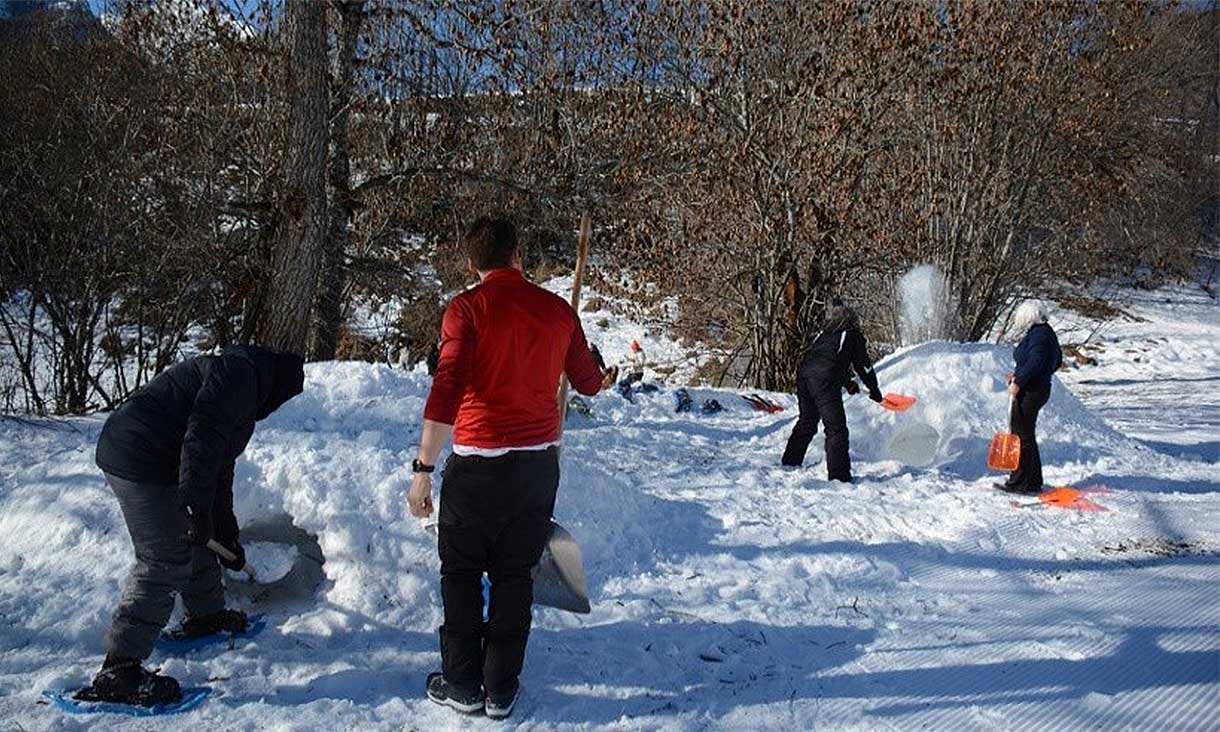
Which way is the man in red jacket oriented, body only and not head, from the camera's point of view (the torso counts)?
away from the camera

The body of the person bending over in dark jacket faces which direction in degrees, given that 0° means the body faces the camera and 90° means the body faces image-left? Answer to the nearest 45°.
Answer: approximately 270°

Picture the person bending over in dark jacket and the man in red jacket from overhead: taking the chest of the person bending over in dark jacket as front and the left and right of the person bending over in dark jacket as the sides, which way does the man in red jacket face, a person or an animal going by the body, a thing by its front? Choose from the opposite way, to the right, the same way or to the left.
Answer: to the left

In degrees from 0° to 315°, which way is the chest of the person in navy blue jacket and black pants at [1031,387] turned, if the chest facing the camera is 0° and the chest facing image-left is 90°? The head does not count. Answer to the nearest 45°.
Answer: approximately 90°

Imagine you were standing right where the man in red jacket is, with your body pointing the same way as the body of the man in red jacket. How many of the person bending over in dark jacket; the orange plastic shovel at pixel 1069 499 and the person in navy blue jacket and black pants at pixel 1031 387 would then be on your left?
1

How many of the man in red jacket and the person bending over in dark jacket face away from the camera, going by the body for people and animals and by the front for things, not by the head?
1

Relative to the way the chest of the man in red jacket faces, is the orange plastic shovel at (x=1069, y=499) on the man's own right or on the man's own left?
on the man's own right

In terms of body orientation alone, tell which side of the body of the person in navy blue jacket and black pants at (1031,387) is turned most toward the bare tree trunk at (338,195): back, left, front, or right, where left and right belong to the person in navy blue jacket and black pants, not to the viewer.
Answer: front

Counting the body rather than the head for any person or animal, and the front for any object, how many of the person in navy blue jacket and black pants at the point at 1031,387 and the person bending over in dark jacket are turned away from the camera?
0

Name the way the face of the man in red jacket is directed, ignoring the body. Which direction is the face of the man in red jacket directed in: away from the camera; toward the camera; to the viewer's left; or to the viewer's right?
away from the camera

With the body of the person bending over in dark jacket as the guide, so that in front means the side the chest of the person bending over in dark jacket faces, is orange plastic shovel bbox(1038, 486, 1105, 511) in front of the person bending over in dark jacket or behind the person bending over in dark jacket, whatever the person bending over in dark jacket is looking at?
in front

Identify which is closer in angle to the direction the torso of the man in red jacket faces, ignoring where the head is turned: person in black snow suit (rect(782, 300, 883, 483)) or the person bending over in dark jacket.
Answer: the person in black snow suit
